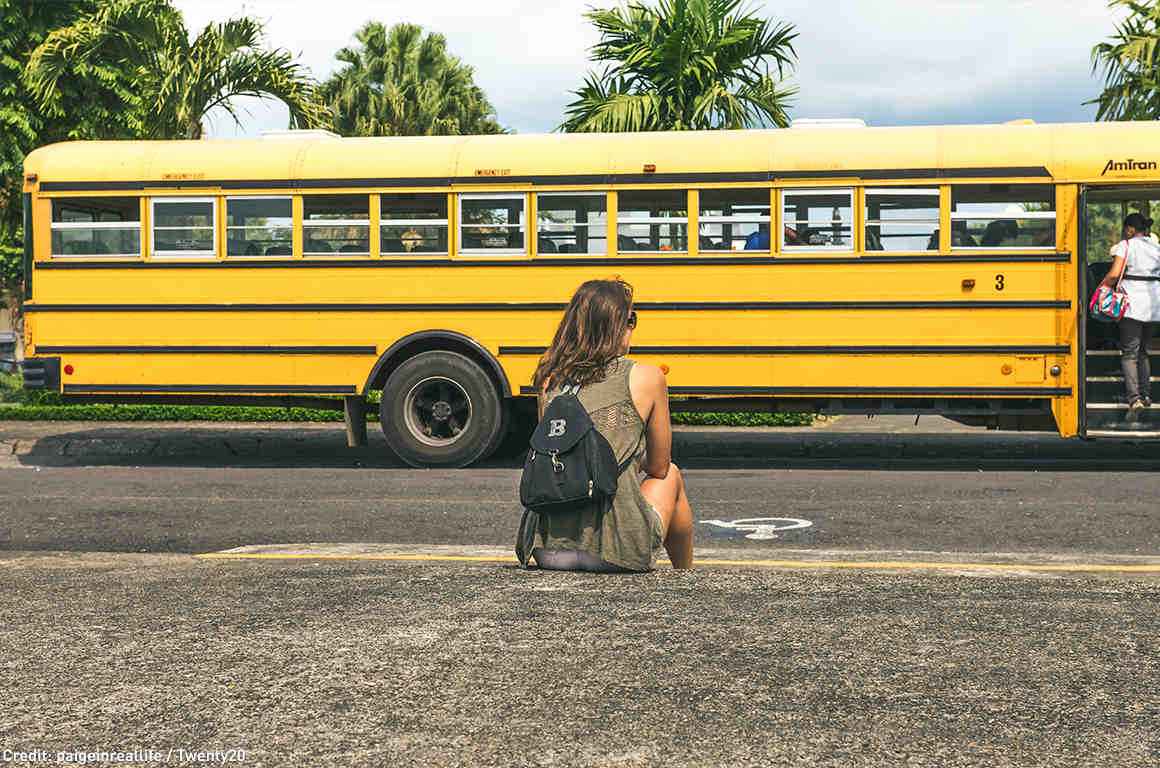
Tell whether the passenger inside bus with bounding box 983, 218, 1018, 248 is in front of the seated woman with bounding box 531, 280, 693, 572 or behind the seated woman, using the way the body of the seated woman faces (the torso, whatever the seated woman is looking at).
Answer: in front

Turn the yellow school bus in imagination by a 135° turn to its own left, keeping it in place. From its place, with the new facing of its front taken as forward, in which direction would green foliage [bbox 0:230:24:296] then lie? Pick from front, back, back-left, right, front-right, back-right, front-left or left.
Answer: front

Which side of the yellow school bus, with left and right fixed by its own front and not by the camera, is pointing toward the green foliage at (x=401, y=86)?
left

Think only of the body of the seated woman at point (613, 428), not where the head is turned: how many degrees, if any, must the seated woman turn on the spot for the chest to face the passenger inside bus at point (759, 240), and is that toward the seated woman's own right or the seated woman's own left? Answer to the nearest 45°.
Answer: approximately 45° to the seated woman's own left

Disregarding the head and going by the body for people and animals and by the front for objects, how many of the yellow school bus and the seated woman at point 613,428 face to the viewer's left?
0

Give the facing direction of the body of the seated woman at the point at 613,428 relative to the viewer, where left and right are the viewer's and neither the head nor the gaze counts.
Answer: facing away from the viewer and to the right of the viewer

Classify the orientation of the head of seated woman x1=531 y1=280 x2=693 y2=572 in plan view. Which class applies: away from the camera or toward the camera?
away from the camera

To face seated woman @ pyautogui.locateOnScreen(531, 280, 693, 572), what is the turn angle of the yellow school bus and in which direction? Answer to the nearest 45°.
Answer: approximately 90° to its right

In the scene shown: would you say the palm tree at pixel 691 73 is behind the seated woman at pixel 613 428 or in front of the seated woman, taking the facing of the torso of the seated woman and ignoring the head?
in front

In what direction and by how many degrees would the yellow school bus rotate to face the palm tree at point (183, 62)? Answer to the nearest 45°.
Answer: approximately 135° to its left

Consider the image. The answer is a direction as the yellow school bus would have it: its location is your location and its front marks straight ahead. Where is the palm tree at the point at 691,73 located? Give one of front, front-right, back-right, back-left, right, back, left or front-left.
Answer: left

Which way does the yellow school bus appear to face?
to the viewer's right

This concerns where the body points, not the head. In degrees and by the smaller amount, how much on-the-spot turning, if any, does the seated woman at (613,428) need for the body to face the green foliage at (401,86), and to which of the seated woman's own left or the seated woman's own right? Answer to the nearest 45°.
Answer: approximately 45° to the seated woman's own left

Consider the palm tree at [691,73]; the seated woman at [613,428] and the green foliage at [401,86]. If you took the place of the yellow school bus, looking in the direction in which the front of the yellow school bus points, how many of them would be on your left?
2
